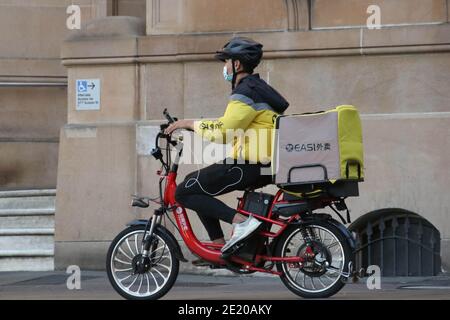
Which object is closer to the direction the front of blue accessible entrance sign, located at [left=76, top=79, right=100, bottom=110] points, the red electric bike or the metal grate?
the red electric bike

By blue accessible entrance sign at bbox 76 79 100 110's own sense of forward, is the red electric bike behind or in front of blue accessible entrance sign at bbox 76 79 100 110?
in front

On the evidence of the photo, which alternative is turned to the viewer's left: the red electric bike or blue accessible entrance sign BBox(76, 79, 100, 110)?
the red electric bike

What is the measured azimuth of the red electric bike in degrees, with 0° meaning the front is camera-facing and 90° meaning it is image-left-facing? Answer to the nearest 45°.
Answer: approximately 90°

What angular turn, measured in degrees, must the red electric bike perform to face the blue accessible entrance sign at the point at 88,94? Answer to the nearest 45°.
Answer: approximately 45° to its right

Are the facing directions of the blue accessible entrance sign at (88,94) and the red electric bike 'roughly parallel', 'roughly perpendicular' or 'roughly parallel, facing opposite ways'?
roughly perpendicular

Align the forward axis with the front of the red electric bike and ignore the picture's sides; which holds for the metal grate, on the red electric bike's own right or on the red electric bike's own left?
on the red electric bike's own right

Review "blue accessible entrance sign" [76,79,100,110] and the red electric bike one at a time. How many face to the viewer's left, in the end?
1

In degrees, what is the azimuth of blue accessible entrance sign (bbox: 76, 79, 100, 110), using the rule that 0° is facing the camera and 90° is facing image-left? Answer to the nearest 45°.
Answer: approximately 0°

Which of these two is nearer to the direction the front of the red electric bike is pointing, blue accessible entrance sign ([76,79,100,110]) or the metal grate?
the blue accessible entrance sign
